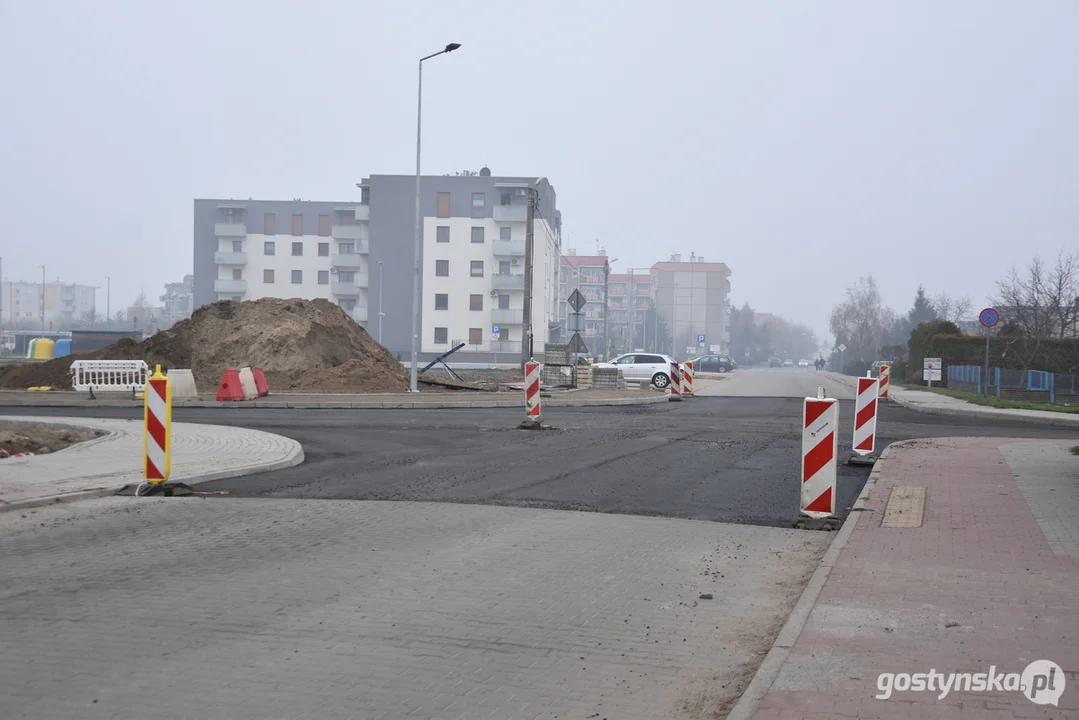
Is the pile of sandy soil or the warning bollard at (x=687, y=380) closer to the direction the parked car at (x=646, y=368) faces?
the pile of sandy soil

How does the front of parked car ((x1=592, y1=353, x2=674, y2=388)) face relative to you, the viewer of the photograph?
facing to the left of the viewer

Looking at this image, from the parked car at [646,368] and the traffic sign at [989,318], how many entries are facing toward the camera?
1

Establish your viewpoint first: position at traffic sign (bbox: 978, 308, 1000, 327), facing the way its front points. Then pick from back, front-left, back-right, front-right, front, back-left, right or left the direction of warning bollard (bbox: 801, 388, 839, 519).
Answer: front

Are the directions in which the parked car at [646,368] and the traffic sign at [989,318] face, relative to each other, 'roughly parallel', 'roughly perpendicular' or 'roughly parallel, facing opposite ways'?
roughly perpendicular

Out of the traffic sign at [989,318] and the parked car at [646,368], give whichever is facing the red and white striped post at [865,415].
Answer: the traffic sign

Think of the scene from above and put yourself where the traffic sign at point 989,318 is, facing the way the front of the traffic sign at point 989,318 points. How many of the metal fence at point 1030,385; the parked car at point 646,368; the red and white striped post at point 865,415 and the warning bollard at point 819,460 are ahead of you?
2

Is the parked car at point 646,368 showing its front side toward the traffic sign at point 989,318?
no

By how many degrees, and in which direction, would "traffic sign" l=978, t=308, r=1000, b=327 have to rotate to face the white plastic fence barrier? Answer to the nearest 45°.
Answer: approximately 45° to its right

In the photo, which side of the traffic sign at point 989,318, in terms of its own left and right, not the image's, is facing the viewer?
front

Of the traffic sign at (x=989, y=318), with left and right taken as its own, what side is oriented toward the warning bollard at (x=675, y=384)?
right

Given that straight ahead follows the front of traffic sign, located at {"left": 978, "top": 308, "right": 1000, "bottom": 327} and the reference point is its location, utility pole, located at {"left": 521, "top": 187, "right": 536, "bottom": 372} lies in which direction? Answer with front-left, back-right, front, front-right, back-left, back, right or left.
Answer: right

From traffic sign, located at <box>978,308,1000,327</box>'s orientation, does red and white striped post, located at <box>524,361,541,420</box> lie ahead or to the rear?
ahead
